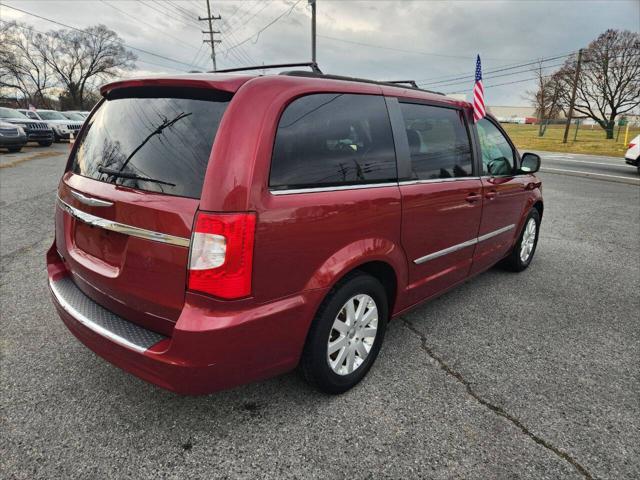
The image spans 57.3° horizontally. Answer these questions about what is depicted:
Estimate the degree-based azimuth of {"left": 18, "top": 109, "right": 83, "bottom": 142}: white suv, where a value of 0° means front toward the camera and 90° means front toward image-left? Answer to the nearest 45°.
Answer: approximately 315°

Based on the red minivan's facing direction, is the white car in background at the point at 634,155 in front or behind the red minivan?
in front

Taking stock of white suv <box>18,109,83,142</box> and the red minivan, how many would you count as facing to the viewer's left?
0

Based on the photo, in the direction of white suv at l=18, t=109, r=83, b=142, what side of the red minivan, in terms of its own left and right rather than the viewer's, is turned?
left

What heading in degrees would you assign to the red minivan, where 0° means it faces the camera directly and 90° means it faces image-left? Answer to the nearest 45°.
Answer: approximately 225°

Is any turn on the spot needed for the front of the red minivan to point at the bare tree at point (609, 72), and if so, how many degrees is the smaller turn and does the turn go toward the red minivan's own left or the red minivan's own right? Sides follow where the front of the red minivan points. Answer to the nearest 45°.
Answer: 0° — it already faces it

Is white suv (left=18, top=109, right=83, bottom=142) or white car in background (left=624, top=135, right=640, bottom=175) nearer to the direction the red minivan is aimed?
the white car in background

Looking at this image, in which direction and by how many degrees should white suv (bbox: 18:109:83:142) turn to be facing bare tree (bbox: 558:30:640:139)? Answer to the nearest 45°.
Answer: approximately 45° to its left

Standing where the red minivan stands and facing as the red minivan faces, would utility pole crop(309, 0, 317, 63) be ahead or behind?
ahead

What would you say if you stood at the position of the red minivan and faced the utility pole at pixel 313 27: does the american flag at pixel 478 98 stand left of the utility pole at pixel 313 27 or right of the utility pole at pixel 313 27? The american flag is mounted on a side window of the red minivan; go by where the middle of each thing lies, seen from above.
right
